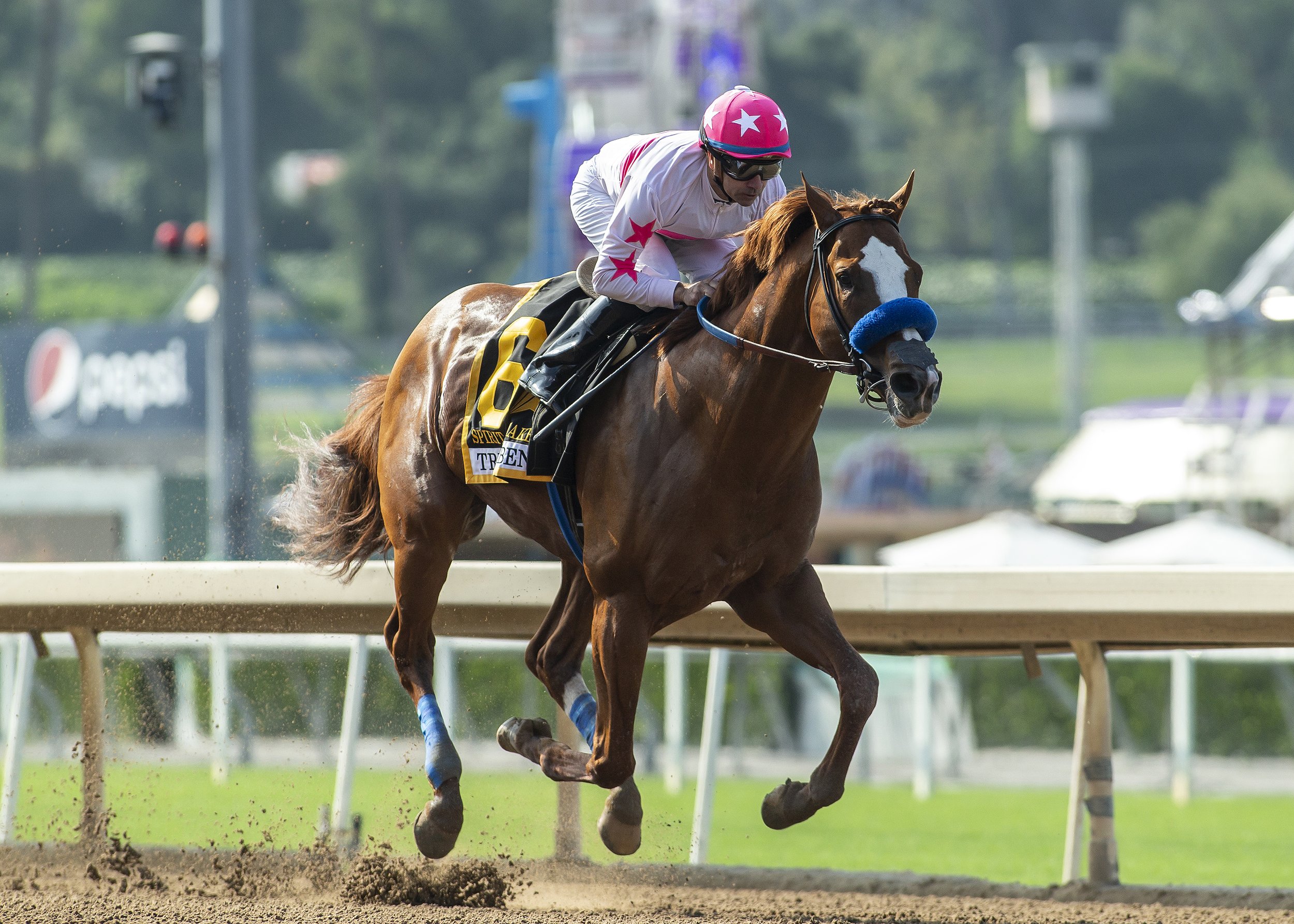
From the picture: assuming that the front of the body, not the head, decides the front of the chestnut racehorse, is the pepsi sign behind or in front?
behind

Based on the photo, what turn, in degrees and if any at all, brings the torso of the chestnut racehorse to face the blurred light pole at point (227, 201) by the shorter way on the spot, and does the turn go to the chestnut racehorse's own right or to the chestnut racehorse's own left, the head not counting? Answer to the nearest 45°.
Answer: approximately 135° to the chestnut racehorse's own left

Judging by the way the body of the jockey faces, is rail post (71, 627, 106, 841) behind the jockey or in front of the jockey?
behind

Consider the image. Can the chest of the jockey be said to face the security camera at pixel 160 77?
no

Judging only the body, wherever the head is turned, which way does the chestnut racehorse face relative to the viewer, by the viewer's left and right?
facing the viewer and to the right of the viewer

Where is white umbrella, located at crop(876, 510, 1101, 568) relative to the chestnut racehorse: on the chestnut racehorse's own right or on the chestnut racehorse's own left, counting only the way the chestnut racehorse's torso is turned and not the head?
on the chestnut racehorse's own left

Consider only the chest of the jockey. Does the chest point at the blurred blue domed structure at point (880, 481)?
no

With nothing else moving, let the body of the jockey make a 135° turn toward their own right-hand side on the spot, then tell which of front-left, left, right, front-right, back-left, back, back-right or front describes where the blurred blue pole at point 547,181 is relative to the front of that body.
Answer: right

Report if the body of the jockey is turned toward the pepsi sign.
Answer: no
